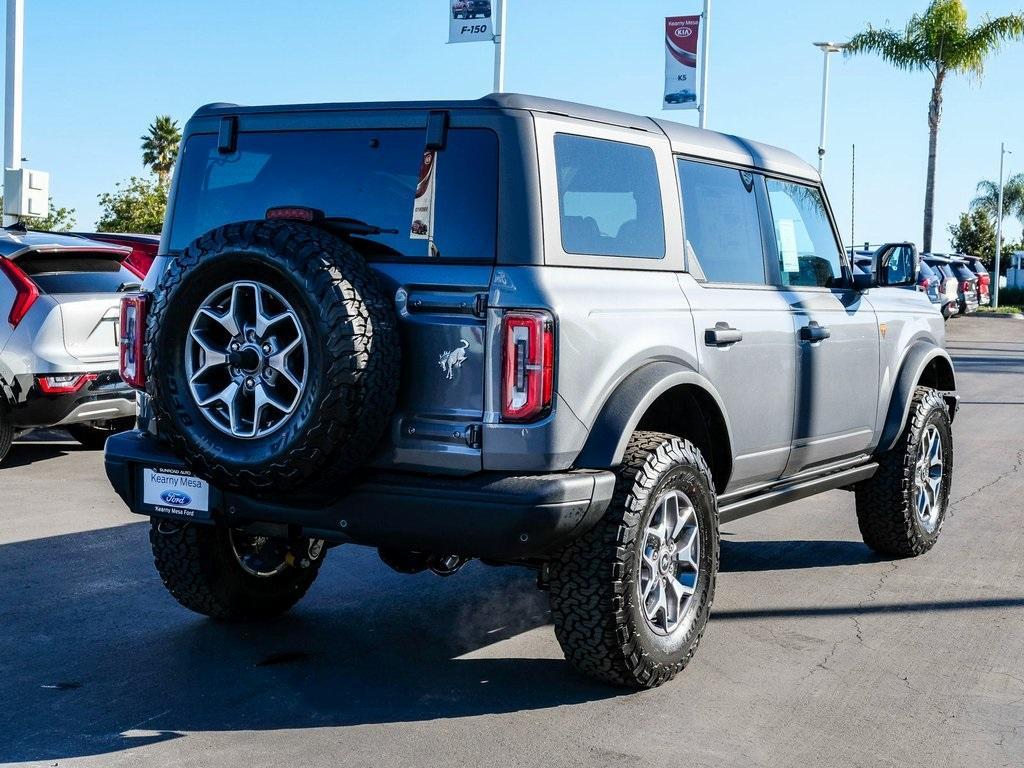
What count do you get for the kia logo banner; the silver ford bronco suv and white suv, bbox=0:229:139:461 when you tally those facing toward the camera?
1

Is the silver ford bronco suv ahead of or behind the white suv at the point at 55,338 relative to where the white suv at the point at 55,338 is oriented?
behind

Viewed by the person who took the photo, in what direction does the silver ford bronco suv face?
facing away from the viewer and to the right of the viewer

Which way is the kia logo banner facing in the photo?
toward the camera

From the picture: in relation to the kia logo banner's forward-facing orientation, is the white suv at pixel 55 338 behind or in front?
in front

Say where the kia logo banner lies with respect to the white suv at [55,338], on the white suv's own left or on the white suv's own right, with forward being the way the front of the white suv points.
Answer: on the white suv's own right

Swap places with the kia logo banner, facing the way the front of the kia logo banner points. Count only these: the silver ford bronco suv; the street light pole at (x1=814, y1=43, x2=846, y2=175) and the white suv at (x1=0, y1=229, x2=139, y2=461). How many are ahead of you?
2

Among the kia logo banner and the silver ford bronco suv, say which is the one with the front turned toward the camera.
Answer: the kia logo banner

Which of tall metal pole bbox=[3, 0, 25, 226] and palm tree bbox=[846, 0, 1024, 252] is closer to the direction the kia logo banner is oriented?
the tall metal pole

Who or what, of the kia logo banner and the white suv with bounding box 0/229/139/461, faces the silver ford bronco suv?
the kia logo banner

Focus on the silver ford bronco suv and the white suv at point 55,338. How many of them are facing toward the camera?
0

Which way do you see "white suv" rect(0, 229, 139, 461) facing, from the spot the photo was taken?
facing away from the viewer and to the left of the viewer

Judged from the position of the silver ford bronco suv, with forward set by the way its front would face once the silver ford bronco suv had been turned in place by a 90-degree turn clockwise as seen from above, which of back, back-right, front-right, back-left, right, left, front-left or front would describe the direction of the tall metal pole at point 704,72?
back-left

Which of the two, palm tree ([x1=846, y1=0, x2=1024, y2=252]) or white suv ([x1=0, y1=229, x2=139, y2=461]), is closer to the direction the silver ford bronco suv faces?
the palm tree

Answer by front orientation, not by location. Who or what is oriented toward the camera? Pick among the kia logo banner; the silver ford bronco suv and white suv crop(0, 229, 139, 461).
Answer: the kia logo banner
